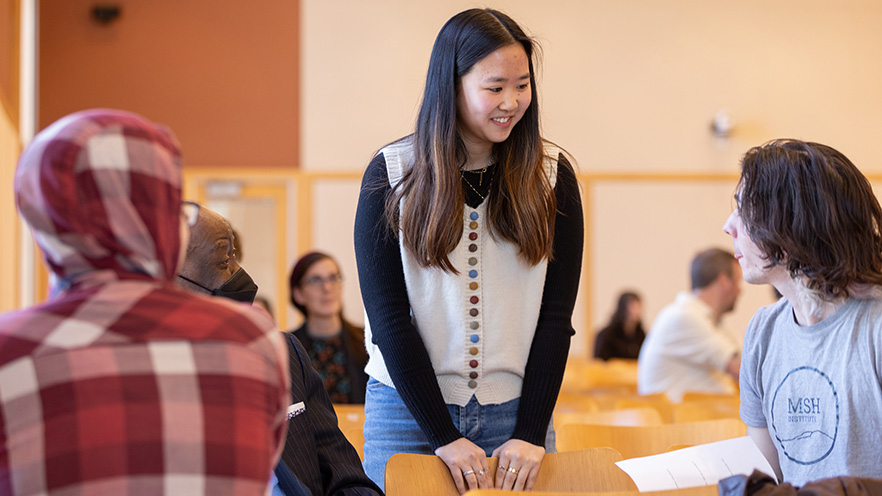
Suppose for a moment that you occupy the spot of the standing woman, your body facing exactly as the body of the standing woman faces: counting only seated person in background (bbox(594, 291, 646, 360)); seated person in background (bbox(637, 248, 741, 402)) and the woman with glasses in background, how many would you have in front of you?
0

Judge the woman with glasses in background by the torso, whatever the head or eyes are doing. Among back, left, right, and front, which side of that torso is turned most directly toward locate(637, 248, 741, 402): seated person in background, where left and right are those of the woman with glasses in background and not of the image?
left

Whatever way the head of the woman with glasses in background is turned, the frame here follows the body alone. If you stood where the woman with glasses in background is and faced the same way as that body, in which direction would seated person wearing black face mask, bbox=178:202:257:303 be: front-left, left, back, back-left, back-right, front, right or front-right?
front-right

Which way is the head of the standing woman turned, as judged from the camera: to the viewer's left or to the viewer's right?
to the viewer's right

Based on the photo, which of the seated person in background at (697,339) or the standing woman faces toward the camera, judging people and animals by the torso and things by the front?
the standing woman

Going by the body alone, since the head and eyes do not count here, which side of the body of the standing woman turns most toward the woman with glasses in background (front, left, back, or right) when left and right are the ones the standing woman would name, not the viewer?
back

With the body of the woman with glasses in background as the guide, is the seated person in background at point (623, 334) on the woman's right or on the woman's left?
on the woman's left

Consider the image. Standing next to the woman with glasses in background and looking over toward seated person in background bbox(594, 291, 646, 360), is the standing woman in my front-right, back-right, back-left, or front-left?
back-right

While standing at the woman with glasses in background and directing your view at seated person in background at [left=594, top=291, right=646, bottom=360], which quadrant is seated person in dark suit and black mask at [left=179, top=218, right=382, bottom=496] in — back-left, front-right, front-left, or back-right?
back-right

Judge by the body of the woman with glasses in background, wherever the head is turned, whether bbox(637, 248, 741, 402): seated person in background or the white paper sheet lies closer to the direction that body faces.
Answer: the white paper sheet

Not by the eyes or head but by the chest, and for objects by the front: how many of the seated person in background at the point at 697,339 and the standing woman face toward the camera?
1

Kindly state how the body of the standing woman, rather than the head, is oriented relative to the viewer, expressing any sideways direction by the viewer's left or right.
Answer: facing the viewer

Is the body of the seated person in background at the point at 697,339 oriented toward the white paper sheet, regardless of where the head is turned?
no

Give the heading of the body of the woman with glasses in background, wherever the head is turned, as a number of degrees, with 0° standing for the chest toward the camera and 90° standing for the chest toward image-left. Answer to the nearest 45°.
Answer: approximately 315°
